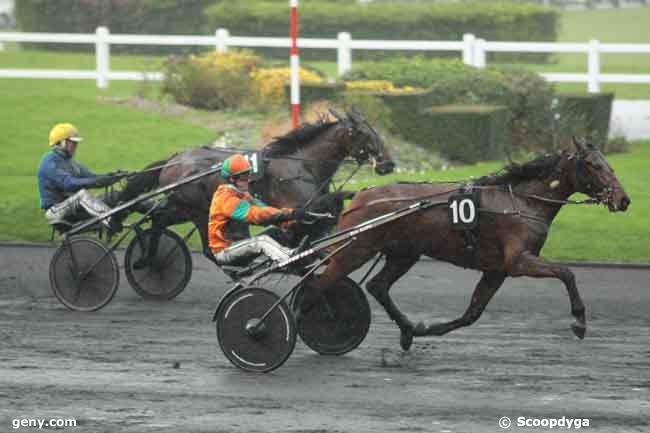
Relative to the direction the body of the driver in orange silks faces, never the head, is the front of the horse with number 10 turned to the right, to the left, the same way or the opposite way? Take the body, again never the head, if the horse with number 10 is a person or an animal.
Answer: the same way

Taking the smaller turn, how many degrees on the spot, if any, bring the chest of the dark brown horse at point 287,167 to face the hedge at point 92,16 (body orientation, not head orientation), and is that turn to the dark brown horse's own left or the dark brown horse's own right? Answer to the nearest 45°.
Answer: approximately 90° to the dark brown horse's own left

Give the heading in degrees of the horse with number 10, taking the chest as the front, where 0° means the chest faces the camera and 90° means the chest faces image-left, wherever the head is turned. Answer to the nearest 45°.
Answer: approximately 270°

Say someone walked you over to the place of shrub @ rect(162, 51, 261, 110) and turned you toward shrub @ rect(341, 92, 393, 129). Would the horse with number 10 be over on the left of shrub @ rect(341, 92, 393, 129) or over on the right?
right

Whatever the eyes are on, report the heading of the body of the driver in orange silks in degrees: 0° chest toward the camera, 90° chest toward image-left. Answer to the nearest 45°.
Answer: approximately 270°

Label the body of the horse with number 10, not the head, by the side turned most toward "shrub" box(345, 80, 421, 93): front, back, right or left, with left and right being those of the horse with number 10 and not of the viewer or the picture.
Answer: left

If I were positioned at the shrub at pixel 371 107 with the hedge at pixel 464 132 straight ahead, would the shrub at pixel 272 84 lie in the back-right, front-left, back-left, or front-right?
back-left

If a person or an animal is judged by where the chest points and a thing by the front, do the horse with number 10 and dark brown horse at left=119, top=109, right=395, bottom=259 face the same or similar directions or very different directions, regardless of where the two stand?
same or similar directions

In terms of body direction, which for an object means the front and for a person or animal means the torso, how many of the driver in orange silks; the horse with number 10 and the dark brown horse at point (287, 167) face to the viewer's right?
3

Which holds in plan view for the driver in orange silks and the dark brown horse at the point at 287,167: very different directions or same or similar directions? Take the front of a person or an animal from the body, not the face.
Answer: same or similar directions

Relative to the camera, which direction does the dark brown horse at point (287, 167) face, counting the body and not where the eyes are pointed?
to the viewer's right

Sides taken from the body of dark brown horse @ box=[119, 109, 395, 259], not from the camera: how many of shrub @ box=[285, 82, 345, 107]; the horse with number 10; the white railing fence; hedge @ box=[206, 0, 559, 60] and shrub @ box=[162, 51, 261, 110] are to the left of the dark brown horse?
4
